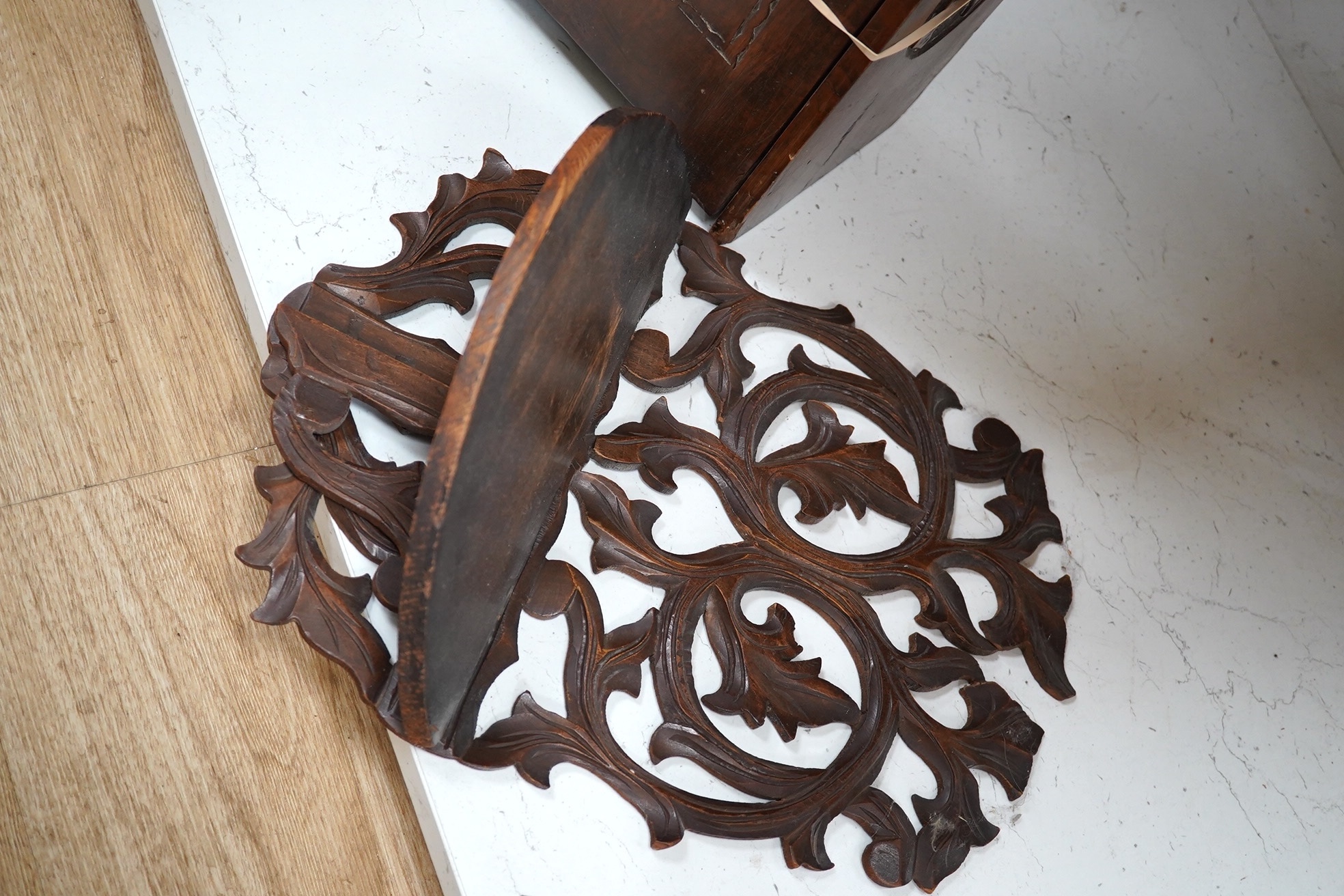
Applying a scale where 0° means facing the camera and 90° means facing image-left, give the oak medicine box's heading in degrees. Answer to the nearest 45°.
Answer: approximately 45°
